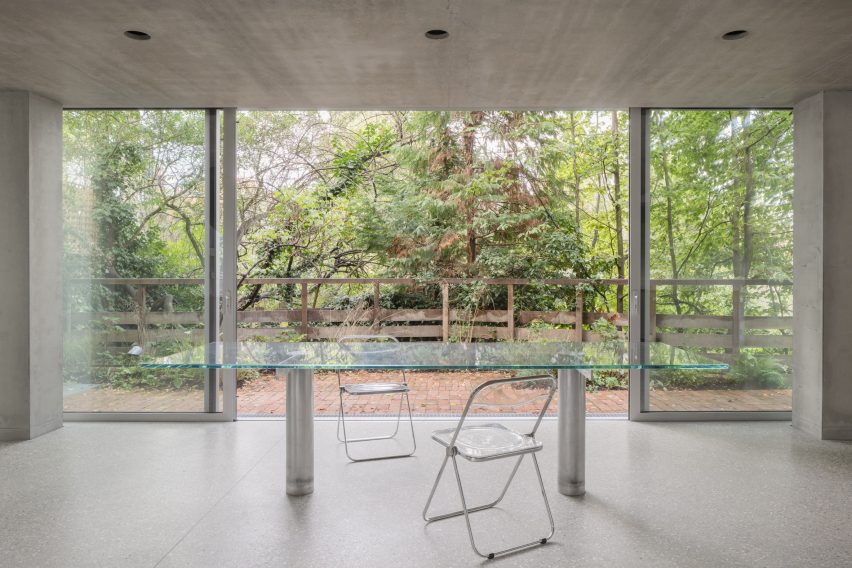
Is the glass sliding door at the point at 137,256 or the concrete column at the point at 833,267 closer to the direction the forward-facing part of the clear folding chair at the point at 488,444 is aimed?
the glass sliding door

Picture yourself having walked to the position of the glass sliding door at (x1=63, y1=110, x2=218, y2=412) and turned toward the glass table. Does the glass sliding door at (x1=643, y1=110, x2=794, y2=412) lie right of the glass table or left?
left

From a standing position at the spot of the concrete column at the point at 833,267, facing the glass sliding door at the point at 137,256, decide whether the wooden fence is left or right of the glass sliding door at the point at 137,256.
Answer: right

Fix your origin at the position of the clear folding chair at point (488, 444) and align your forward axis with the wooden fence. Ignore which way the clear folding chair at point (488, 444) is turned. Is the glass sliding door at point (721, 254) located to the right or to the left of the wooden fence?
right
